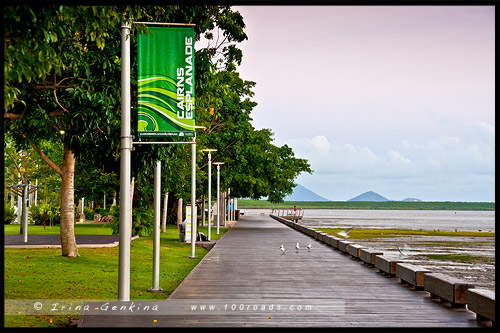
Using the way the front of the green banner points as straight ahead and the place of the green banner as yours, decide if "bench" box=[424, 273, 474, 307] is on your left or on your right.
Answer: on your left

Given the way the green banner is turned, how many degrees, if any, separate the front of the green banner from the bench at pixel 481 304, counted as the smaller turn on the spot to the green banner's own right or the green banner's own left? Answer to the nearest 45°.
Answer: approximately 90° to the green banner's own left

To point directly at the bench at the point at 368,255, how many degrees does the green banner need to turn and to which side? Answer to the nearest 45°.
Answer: approximately 135° to its left

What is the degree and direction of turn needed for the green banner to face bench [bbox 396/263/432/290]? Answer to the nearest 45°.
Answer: approximately 135° to its left

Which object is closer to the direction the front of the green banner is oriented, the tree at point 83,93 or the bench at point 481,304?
the bench

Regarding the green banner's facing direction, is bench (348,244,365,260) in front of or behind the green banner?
behind

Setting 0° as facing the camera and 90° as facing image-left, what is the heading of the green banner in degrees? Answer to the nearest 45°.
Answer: approximately 0°

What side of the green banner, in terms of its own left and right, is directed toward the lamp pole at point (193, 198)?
back
